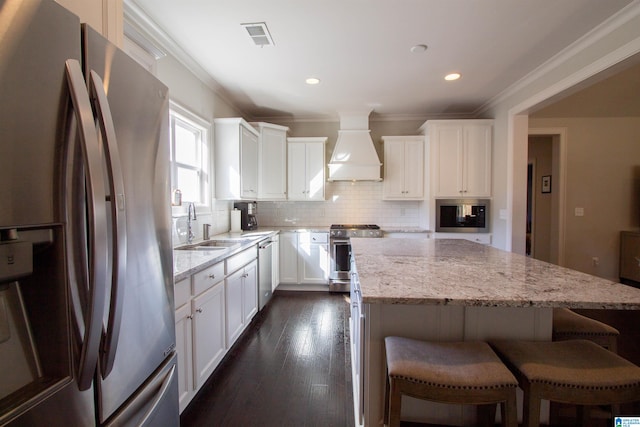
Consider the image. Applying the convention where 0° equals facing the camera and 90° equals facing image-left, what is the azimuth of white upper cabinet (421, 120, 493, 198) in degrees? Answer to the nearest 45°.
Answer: approximately 0°

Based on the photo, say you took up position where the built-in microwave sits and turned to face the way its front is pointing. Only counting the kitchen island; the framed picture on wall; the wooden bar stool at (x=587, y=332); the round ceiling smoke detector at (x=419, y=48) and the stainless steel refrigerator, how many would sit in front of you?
4

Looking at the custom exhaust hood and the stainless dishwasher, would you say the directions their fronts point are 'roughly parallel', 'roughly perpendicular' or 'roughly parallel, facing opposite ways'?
roughly perpendicular

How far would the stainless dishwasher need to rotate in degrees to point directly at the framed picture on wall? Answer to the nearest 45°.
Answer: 0° — it already faces it

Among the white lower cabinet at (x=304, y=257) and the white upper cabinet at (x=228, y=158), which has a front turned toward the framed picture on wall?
the white upper cabinet
